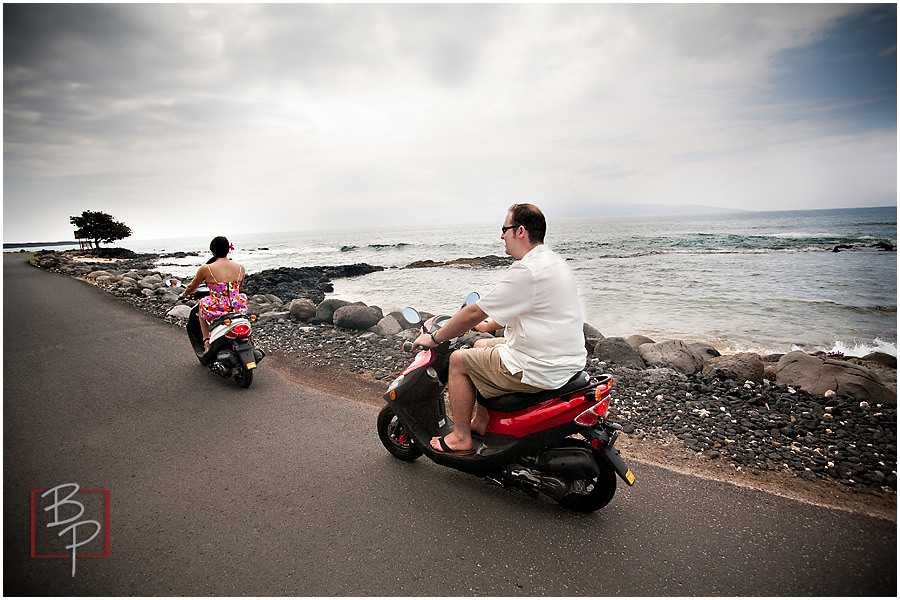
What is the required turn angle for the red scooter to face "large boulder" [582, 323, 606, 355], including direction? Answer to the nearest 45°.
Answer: approximately 45° to its right

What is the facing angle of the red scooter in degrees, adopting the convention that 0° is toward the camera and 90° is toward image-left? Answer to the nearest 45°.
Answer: approximately 135°

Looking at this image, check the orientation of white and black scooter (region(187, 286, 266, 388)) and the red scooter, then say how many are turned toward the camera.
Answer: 0

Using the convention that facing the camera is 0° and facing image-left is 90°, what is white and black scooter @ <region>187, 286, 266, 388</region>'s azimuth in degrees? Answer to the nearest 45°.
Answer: approximately 135°
